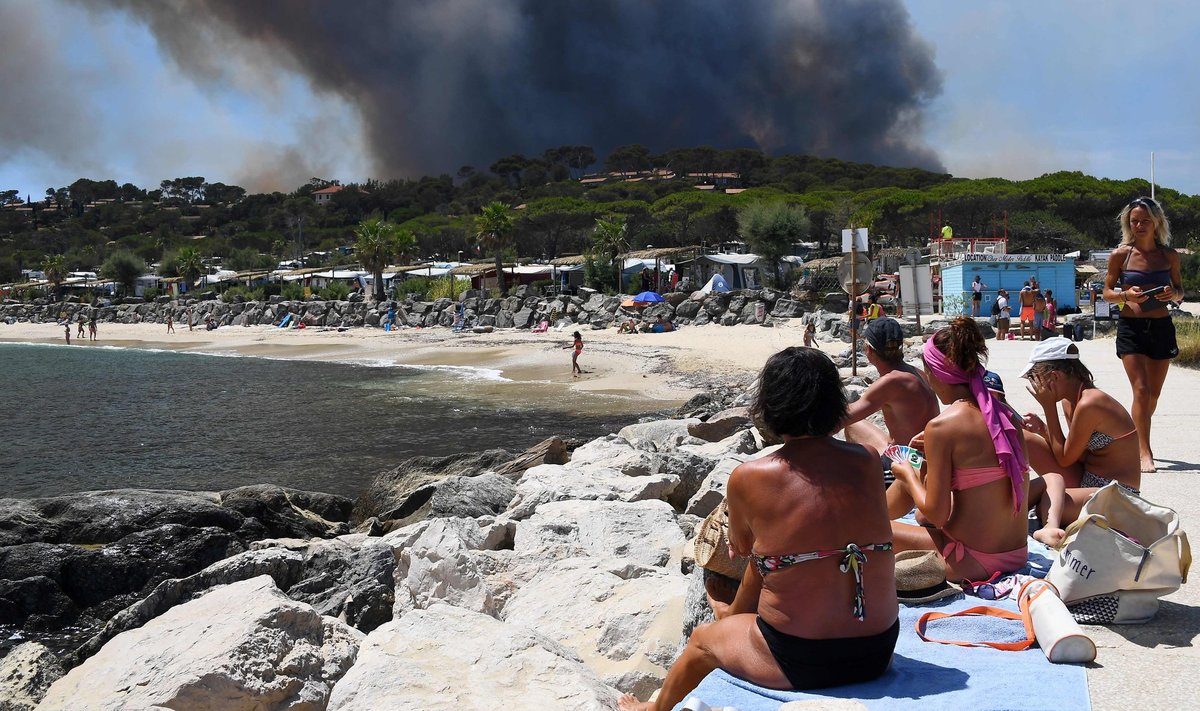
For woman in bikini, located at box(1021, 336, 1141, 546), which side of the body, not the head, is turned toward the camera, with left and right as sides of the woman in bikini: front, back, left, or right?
left

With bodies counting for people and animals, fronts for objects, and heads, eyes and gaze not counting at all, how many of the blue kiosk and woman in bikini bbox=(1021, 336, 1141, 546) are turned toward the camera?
1

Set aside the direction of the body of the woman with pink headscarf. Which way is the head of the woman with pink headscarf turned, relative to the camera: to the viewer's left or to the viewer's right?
to the viewer's left

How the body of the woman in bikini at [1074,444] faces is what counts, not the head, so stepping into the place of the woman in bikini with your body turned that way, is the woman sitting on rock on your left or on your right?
on your left

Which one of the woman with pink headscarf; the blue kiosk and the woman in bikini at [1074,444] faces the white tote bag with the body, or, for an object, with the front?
the blue kiosk

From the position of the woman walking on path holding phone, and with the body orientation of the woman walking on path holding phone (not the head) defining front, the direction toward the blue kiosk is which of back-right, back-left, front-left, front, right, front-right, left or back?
back

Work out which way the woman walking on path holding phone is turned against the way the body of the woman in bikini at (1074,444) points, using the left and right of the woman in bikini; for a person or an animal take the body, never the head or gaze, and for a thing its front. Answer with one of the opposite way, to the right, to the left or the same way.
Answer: to the left

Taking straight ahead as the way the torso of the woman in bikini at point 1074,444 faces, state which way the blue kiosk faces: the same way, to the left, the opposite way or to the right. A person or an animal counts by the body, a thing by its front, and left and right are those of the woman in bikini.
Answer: to the left

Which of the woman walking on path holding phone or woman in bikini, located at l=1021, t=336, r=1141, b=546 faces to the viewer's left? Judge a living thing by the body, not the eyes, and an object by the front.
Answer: the woman in bikini

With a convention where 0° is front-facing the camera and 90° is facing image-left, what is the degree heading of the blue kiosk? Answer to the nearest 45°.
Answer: approximately 0°

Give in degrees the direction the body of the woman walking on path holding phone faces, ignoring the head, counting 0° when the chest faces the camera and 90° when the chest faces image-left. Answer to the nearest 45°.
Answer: approximately 0°
